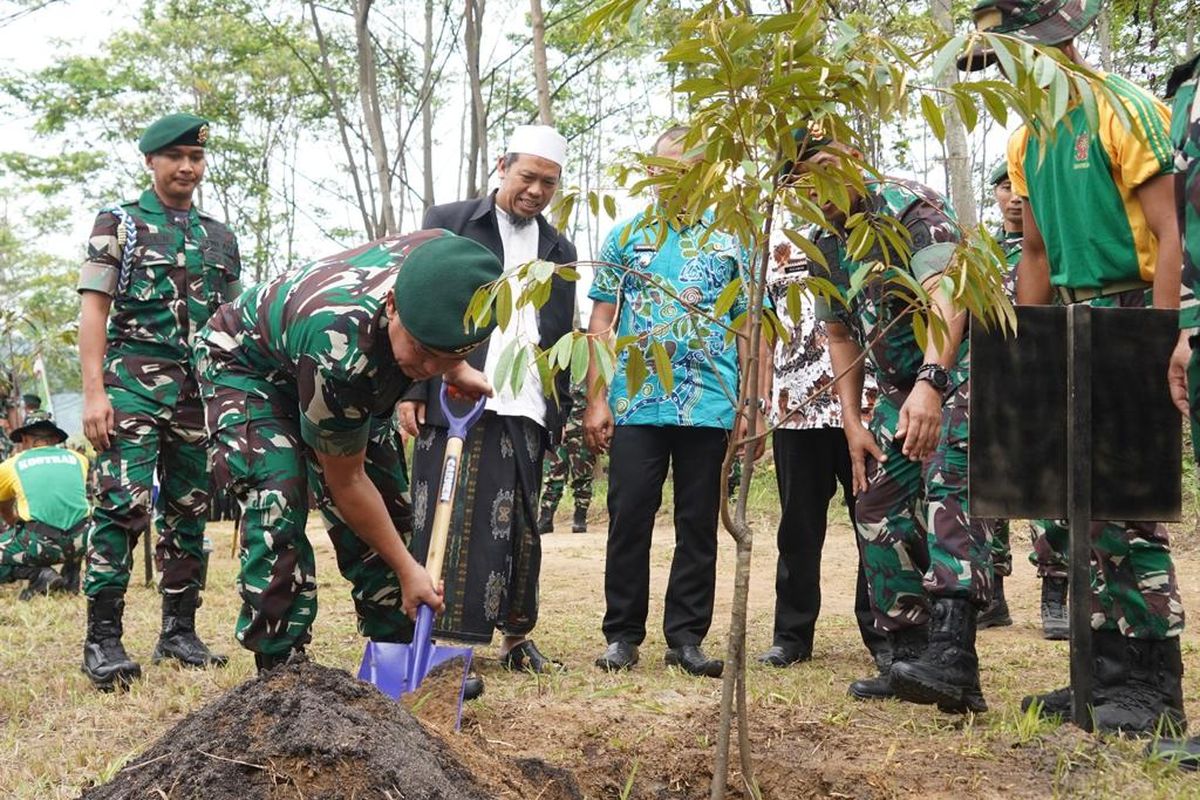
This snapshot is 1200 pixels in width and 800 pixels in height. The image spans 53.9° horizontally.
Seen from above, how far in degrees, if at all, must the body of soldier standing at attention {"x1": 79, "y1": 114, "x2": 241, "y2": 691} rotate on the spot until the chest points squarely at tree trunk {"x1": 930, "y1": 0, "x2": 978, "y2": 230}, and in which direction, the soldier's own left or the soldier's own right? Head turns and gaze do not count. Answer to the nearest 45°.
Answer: approximately 90° to the soldier's own left

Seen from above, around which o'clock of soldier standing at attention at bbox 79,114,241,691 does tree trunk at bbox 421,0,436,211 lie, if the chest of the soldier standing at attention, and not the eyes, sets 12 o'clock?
The tree trunk is roughly at 8 o'clock from the soldier standing at attention.

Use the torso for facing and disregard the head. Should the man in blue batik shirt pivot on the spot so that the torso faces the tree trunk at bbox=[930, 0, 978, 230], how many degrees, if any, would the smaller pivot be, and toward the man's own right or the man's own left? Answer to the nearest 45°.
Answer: approximately 135° to the man's own left

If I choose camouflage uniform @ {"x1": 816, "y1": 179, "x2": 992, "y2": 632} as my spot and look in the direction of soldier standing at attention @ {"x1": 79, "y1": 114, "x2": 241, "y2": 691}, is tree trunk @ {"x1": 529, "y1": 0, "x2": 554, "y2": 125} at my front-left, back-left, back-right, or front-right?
front-right

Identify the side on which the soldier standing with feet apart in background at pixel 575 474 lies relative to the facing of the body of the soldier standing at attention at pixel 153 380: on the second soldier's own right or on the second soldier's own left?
on the second soldier's own left

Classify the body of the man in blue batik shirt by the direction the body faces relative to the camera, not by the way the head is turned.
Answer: toward the camera

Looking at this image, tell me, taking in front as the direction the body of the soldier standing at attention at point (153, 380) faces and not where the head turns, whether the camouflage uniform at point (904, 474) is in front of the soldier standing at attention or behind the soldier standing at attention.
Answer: in front

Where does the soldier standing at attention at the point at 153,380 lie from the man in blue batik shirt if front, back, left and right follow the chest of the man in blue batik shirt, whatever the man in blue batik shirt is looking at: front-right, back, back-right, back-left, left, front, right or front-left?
right

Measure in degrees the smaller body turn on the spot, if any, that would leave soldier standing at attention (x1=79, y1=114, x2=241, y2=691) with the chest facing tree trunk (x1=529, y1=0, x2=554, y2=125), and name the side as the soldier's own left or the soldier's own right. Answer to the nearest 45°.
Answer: approximately 90° to the soldier's own left

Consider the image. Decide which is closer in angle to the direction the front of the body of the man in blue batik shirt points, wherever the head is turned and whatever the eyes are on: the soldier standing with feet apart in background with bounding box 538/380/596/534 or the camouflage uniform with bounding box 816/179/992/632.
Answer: the camouflage uniform

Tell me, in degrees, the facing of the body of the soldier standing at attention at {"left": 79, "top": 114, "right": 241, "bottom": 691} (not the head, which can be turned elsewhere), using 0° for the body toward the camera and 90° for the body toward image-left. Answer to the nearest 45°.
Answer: approximately 315°

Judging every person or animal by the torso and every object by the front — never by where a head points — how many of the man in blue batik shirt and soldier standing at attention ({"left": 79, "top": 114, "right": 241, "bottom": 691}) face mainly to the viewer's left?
0

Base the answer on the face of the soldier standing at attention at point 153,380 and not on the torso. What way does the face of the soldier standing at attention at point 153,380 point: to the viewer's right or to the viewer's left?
to the viewer's right
